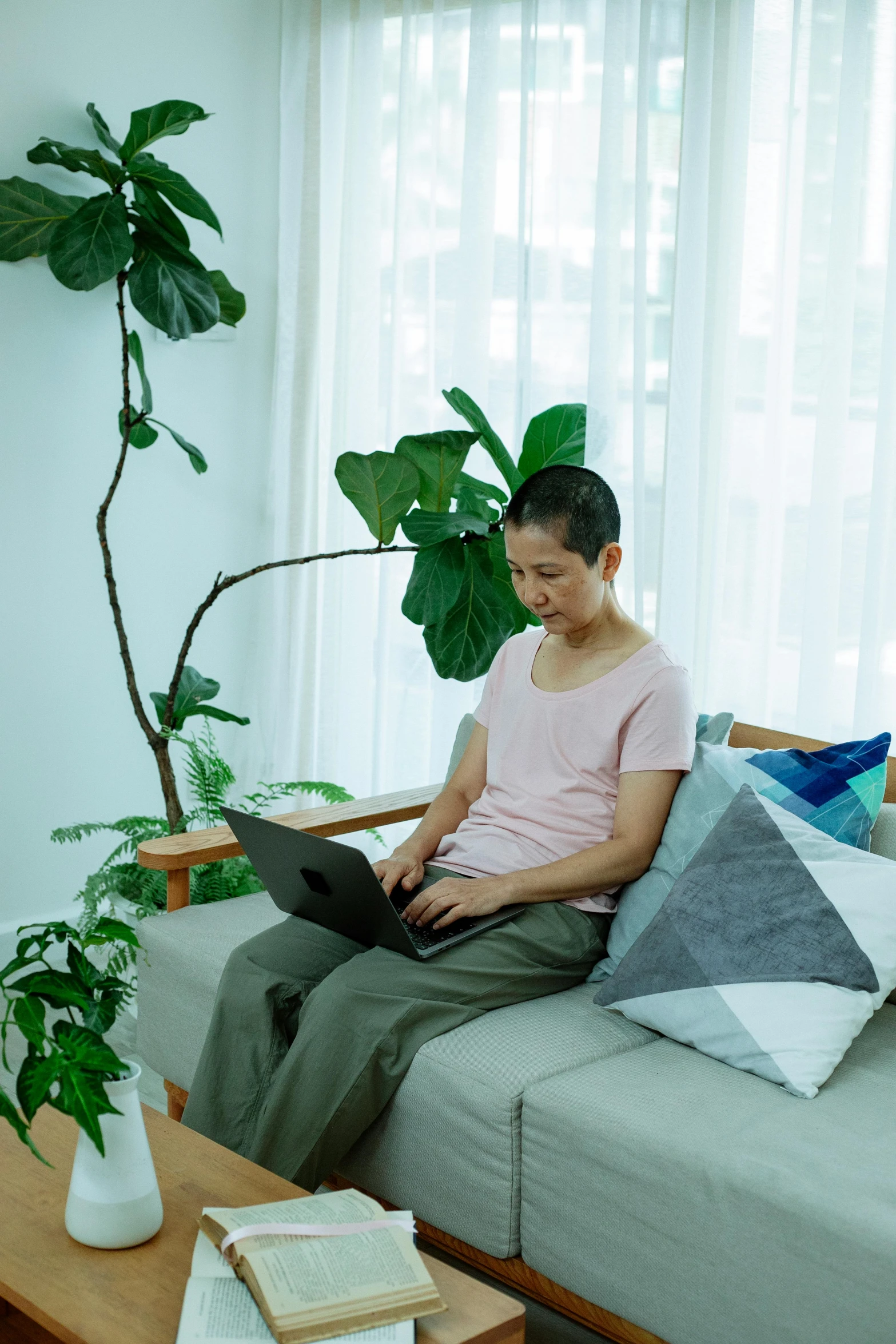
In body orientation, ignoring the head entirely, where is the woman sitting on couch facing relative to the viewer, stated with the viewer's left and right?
facing the viewer and to the left of the viewer

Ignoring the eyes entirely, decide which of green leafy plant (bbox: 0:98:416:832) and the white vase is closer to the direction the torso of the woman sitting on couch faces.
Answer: the white vase

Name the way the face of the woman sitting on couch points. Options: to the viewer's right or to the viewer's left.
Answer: to the viewer's left

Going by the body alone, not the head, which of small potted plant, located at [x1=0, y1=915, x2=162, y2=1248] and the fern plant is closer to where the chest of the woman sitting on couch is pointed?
the small potted plant
